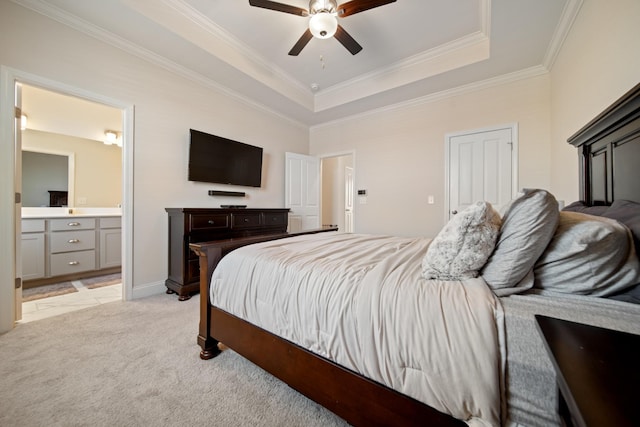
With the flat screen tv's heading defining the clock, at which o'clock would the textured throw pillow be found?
The textured throw pillow is roughly at 1 o'clock from the flat screen tv.

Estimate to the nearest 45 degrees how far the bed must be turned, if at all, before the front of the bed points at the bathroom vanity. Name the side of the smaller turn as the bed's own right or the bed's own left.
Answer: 0° — it already faces it

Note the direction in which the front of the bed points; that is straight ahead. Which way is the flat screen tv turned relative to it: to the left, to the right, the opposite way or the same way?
the opposite way

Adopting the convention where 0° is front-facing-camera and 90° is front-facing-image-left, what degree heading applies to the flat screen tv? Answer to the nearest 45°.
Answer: approximately 315°

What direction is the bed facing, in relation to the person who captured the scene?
facing to the left of the viewer

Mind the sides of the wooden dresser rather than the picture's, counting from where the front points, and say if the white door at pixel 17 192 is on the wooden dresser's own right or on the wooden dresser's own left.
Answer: on the wooden dresser's own right
